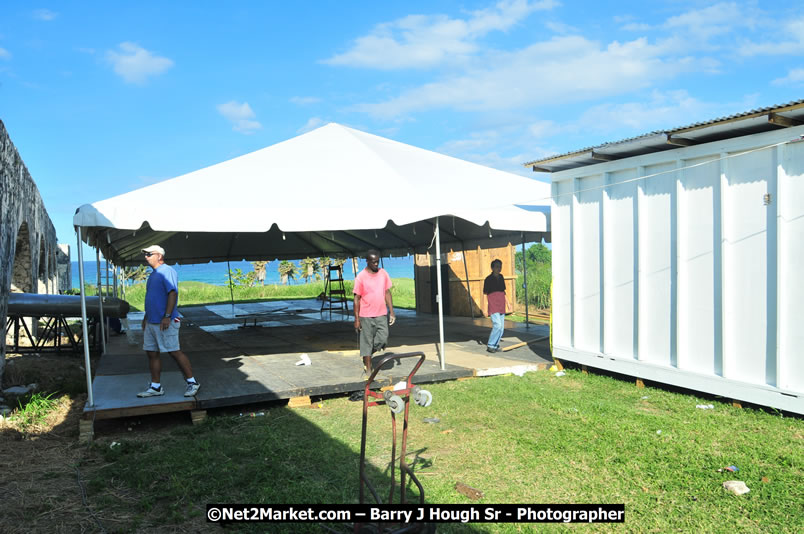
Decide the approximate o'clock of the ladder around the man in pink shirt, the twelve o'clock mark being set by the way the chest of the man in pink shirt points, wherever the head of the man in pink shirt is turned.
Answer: The ladder is roughly at 6 o'clock from the man in pink shirt.

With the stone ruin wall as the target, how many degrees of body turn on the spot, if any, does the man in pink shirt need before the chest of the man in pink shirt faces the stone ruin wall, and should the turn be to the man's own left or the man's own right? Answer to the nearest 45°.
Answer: approximately 135° to the man's own right

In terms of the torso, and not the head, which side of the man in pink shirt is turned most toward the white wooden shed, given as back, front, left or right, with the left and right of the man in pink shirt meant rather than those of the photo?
left

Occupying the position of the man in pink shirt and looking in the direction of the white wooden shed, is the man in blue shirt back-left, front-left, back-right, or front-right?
back-right

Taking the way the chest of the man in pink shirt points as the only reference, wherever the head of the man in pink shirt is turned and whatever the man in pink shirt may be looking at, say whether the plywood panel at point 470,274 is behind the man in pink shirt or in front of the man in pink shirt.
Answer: behind

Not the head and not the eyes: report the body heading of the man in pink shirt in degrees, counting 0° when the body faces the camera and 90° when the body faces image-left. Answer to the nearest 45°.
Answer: approximately 0°
